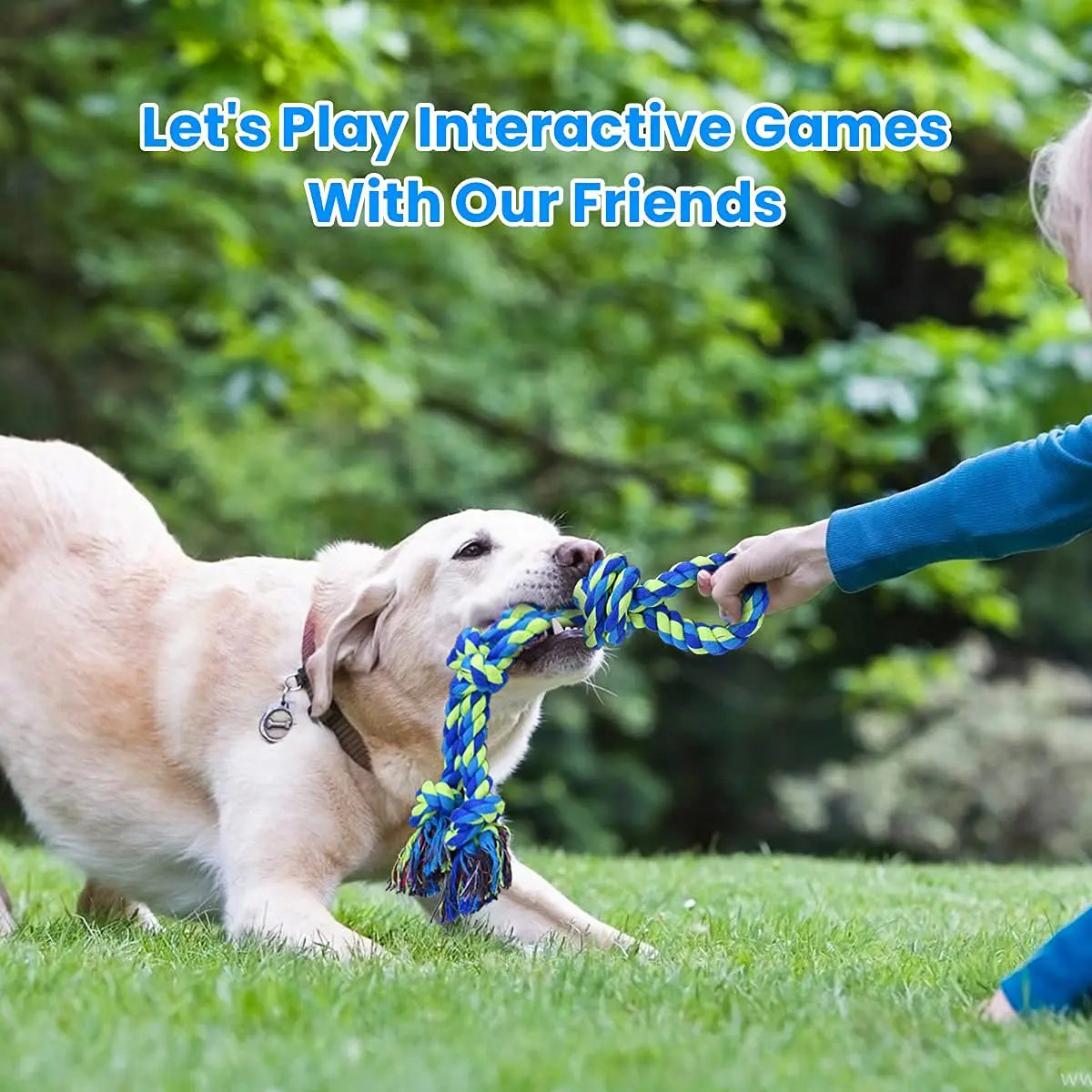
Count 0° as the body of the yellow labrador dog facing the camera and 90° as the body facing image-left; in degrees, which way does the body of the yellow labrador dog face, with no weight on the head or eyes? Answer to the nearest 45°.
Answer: approximately 270°
